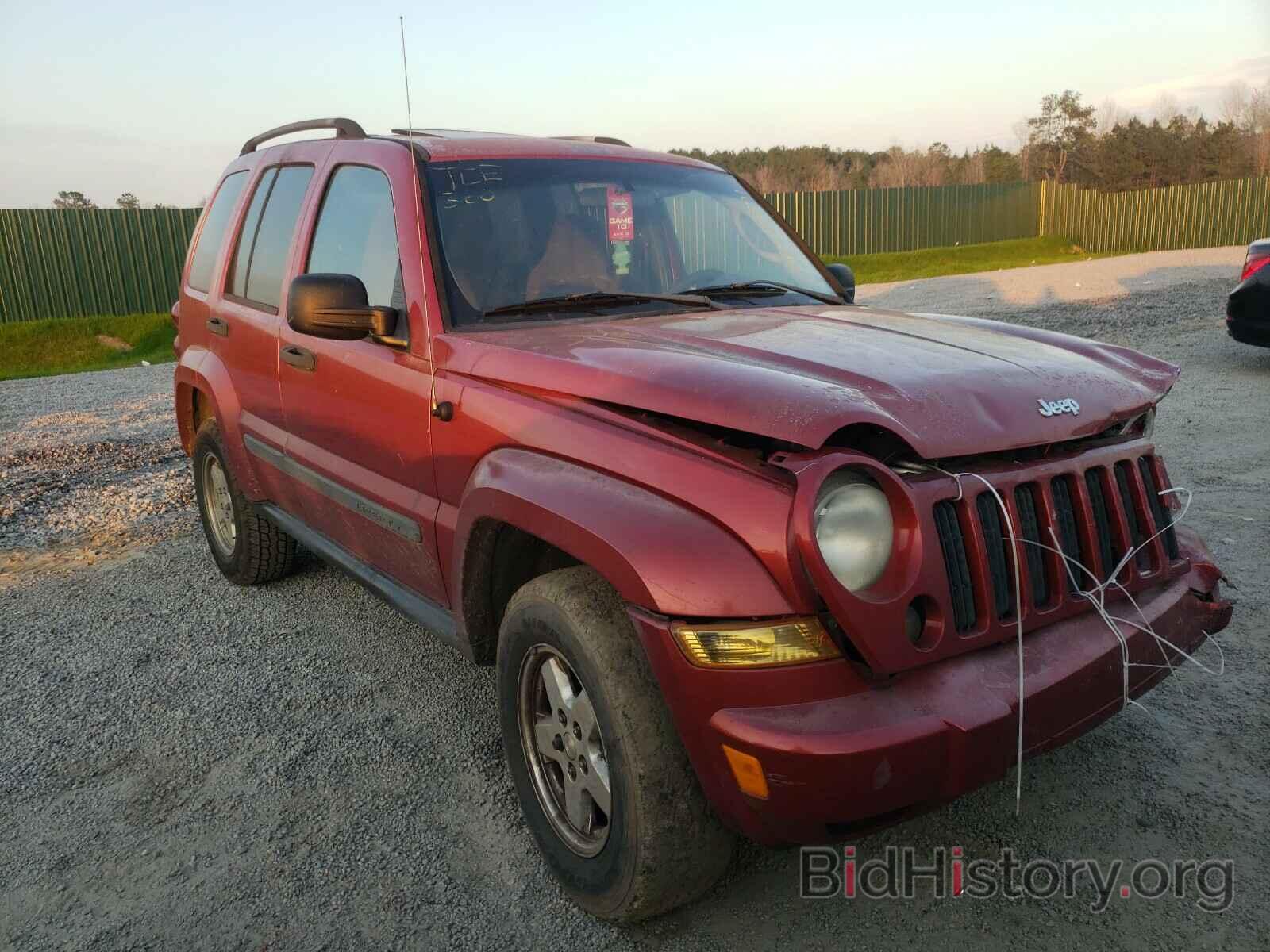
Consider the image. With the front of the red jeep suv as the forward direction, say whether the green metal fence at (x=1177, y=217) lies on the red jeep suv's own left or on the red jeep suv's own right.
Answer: on the red jeep suv's own left

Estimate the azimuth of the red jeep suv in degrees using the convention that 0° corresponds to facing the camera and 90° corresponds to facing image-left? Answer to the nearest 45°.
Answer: approximately 315°

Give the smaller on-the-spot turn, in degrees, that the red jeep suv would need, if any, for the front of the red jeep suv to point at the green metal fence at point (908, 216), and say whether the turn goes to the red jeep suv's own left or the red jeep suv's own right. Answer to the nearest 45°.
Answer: approximately 135° to the red jeep suv's own left

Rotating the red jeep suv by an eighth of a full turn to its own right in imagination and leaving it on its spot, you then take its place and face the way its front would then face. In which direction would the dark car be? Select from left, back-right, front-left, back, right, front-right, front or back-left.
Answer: back-left

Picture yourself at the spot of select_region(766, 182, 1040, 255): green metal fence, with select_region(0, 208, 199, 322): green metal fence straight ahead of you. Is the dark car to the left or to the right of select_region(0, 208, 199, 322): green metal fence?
left

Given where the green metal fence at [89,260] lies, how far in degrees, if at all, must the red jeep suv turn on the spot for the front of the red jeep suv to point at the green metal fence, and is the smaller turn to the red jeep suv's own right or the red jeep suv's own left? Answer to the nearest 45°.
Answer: approximately 180°
